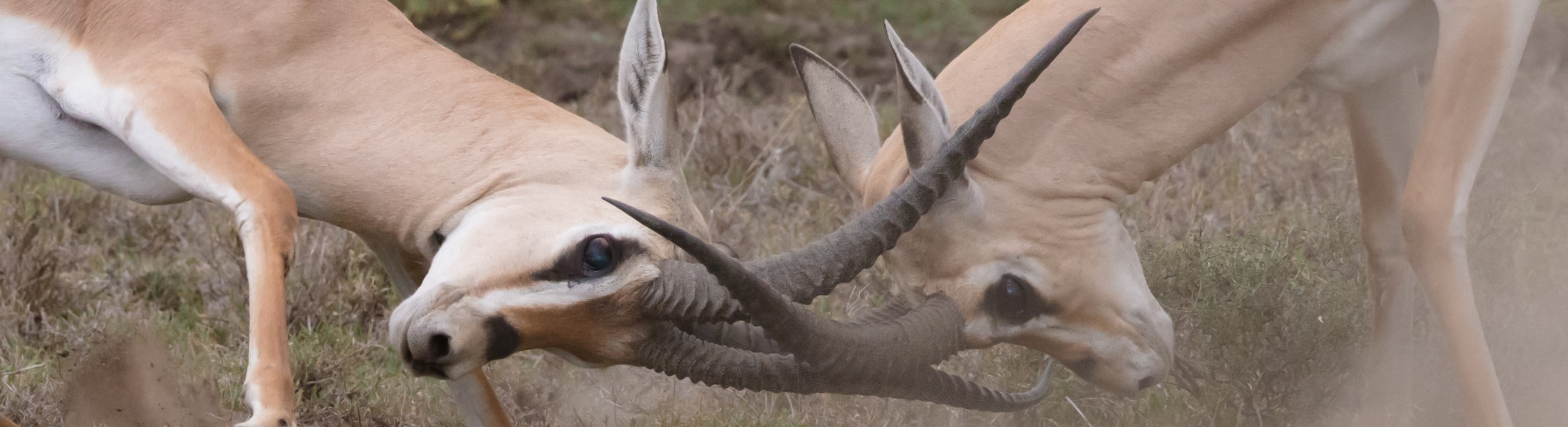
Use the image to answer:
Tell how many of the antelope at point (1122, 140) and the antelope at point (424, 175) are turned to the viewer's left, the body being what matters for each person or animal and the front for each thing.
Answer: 1

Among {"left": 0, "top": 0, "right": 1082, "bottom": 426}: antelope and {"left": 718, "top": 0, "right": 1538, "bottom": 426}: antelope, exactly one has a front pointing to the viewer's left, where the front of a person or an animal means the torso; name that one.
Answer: {"left": 718, "top": 0, "right": 1538, "bottom": 426}: antelope

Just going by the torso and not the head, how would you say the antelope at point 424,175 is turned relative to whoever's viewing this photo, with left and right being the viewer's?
facing to the right of the viewer

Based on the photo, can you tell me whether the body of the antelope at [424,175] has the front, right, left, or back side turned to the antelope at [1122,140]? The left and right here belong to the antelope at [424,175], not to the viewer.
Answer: front

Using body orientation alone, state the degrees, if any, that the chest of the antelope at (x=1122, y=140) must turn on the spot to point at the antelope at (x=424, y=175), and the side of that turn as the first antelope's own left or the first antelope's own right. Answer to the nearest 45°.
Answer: approximately 45° to the first antelope's own left

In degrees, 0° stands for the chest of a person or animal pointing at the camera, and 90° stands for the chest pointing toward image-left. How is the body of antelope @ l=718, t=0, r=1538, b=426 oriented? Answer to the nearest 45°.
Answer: approximately 90°
